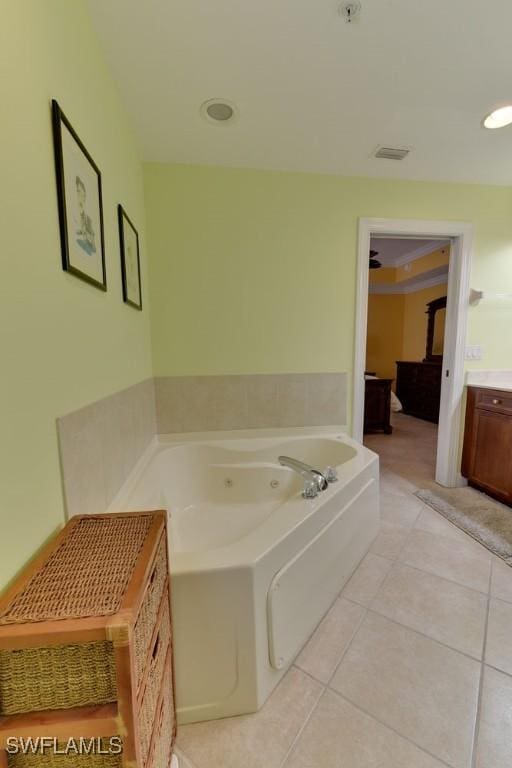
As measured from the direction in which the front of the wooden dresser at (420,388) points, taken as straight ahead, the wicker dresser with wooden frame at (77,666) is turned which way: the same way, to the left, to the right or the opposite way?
the opposite way

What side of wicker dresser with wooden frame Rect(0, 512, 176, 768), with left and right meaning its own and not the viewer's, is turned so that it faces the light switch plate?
front

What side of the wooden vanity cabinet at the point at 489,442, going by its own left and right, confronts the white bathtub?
front

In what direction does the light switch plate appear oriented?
toward the camera

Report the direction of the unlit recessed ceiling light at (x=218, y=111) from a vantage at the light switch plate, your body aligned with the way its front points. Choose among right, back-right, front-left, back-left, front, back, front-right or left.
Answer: front-right

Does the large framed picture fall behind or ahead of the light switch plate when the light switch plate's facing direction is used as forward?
ahead

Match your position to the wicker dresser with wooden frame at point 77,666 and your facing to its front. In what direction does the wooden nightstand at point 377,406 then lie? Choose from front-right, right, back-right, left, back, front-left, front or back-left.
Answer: front-left

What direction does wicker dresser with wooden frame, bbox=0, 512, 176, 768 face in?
to the viewer's right

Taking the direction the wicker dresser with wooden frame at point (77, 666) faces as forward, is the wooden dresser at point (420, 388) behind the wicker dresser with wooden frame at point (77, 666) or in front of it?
in front
